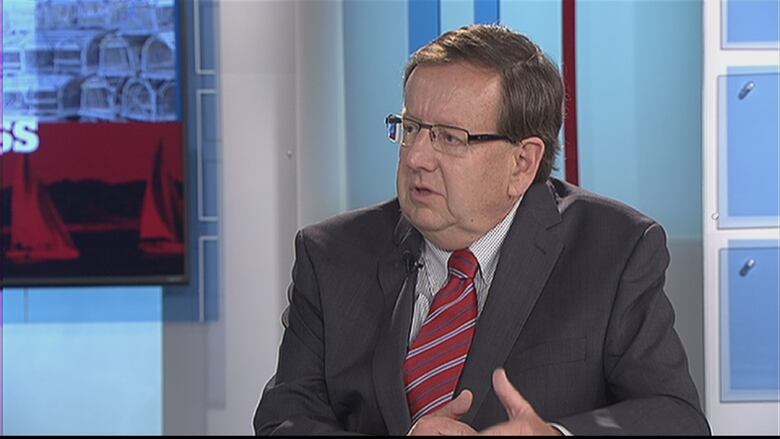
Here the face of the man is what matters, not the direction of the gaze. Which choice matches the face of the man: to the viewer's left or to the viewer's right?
to the viewer's left

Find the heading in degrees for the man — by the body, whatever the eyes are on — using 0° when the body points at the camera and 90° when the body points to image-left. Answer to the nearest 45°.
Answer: approximately 45°
